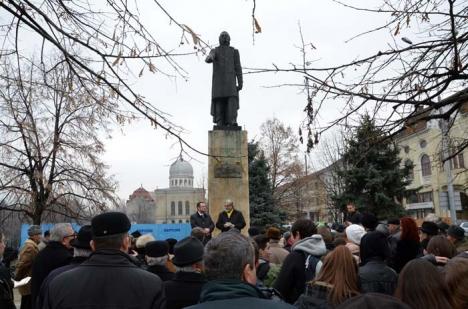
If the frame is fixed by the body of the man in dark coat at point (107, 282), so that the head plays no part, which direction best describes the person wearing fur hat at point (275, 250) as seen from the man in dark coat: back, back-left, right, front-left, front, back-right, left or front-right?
front-right

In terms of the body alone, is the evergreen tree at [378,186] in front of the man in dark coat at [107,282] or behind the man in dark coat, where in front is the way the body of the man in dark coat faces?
in front

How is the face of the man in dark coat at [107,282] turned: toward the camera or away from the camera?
away from the camera

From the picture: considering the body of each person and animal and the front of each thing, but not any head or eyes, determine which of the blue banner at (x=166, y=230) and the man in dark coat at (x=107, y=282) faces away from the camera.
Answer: the man in dark coat

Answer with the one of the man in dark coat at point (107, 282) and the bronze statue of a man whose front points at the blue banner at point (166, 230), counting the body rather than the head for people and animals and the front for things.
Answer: the man in dark coat

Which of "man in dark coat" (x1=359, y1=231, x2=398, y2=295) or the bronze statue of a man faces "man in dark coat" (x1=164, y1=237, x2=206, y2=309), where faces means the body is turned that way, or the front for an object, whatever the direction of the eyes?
the bronze statue of a man

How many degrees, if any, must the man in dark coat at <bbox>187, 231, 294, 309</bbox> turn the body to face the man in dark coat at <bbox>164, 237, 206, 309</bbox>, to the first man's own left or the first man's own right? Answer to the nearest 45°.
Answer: approximately 45° to the first man's own left

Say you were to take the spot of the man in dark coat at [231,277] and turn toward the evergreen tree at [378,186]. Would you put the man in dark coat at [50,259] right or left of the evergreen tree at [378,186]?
left

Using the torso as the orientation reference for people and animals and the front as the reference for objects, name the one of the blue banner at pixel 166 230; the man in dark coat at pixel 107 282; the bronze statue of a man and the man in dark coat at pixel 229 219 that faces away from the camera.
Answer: the man in dark coat at pixel 107 282

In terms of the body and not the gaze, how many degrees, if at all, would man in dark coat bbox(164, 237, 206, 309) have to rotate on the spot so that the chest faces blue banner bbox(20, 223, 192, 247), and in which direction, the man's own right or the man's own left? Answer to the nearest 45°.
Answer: approximately 45° to the man's own left

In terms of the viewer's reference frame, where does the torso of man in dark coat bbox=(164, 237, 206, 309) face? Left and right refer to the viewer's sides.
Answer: facing away from the viewer and to the right of the viewer

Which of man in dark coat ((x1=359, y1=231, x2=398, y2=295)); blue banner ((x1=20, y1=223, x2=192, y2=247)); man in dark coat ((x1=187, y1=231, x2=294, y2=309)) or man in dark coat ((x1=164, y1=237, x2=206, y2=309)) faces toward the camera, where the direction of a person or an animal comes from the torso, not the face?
the blue banner

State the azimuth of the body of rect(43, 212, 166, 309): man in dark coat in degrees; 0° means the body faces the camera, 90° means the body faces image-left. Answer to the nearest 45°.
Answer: approximately 180°

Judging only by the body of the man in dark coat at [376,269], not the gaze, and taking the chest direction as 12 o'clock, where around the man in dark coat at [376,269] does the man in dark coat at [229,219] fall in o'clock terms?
the man in dark coat at [229,219] is roughly at 11 o'clock from the man in dark coat at [376,269].

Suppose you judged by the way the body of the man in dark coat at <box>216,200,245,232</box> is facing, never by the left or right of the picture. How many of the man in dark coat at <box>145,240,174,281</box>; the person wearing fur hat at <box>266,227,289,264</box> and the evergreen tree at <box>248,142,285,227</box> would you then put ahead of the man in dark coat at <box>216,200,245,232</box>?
2

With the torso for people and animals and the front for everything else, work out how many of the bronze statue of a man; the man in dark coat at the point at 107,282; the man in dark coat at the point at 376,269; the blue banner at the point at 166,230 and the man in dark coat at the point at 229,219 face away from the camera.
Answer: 2

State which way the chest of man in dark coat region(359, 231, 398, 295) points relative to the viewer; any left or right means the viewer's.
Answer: facing away from the viewer

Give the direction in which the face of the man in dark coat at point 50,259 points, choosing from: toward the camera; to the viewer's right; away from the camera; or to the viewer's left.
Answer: to the viewer's right

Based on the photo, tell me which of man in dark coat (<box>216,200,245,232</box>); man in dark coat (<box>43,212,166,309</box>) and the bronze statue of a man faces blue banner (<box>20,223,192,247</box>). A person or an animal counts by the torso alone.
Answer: man in dark coat (<box>43,212,166,309</box>)
